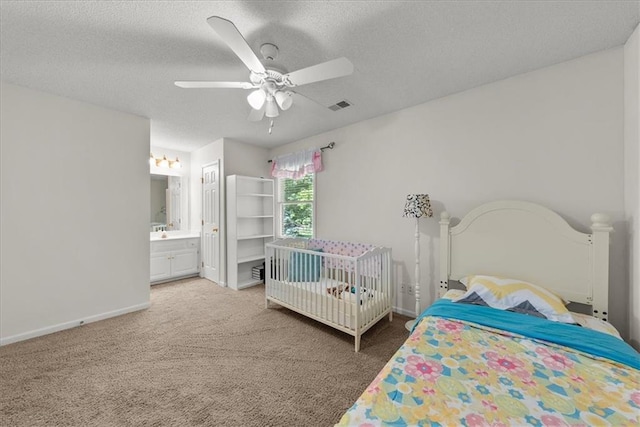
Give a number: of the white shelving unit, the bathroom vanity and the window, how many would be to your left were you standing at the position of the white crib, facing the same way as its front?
0

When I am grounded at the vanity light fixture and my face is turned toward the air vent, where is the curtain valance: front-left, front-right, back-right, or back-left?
front-left

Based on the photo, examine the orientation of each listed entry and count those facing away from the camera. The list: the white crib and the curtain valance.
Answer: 0

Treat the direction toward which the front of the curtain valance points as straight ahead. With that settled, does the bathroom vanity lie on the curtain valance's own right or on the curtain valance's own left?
on the curtain valance's own right

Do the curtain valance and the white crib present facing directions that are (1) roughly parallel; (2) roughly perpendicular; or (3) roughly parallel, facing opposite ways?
roughly parallel

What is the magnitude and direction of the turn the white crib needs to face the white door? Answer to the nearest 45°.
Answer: approximately 90° to its right

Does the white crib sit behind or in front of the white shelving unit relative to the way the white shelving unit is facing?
in front

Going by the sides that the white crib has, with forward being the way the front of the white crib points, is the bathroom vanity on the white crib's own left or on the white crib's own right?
on the white crib's own right

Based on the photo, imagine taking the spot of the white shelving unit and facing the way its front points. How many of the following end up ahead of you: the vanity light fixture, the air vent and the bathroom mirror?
1

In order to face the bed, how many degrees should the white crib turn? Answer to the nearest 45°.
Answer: approximately 90° to its left

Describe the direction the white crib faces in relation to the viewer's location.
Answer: facing the viewer and to the left of the viewer

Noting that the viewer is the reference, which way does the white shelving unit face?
facing the viewer and to the right of the viewer

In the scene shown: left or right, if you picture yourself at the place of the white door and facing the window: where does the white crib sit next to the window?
right
